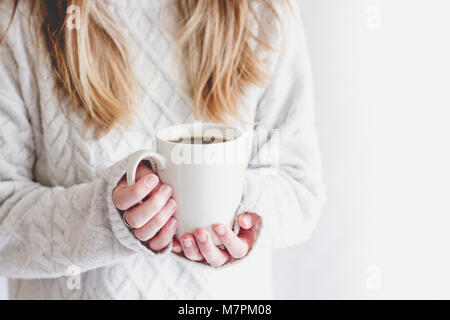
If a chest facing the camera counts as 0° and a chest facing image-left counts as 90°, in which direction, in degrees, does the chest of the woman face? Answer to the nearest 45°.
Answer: approximately 0°
